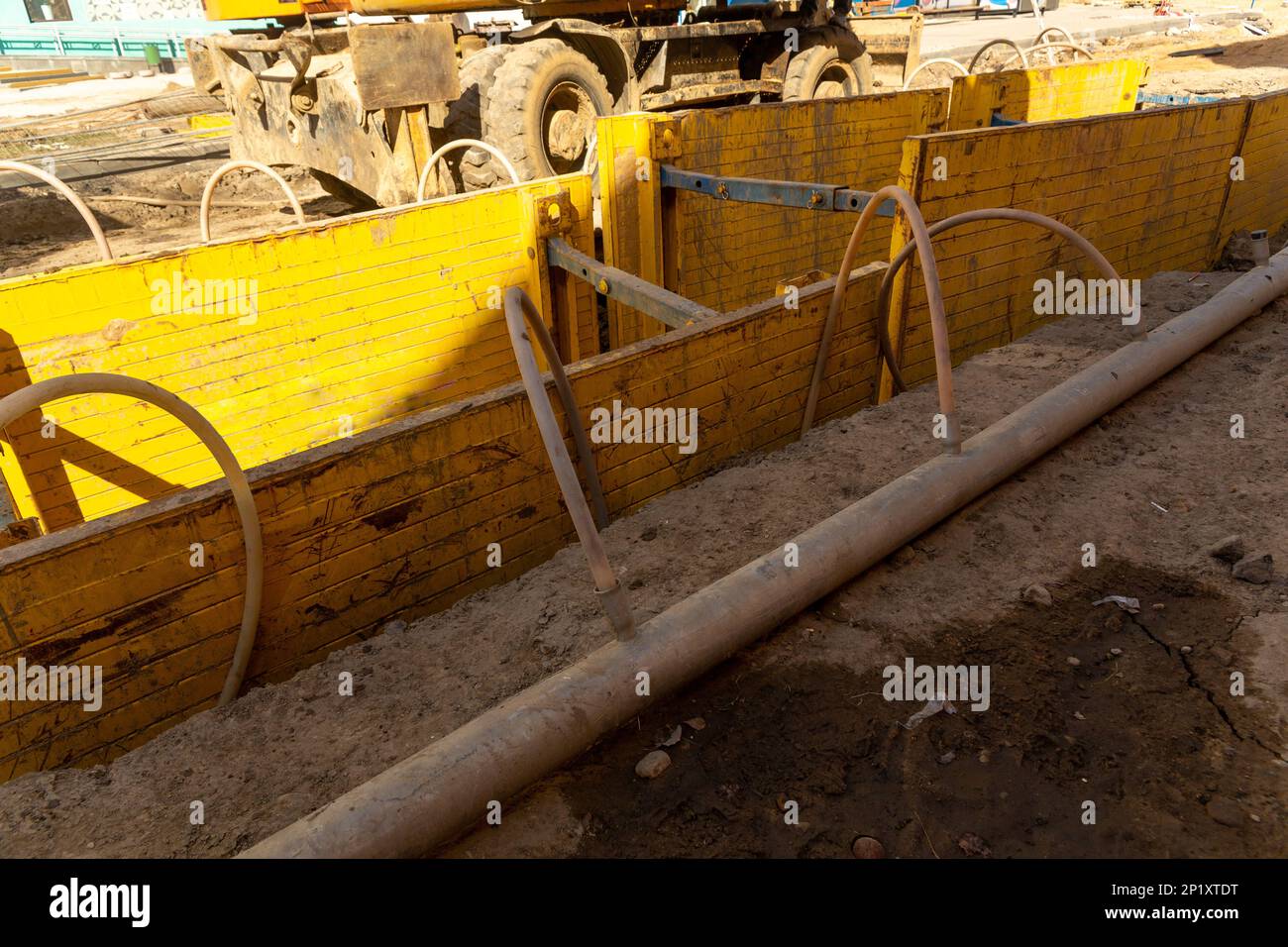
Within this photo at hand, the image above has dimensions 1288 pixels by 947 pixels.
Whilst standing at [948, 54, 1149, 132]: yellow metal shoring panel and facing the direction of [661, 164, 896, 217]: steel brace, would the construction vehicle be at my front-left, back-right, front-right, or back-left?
front-right

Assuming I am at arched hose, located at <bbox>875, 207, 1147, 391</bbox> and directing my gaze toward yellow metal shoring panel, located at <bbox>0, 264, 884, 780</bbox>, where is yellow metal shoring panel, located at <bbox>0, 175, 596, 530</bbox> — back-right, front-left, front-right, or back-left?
front-right

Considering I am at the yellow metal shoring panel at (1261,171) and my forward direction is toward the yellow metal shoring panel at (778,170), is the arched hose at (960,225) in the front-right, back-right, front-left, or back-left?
front-left

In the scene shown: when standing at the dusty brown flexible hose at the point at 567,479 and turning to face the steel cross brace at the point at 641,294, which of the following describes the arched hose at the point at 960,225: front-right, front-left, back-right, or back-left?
front-right

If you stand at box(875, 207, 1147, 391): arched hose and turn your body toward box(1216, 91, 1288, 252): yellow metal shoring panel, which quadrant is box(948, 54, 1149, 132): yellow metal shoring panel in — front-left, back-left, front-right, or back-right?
front-left

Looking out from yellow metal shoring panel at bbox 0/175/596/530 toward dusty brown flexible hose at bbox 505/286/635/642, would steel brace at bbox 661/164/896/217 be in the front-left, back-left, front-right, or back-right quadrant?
front-left
